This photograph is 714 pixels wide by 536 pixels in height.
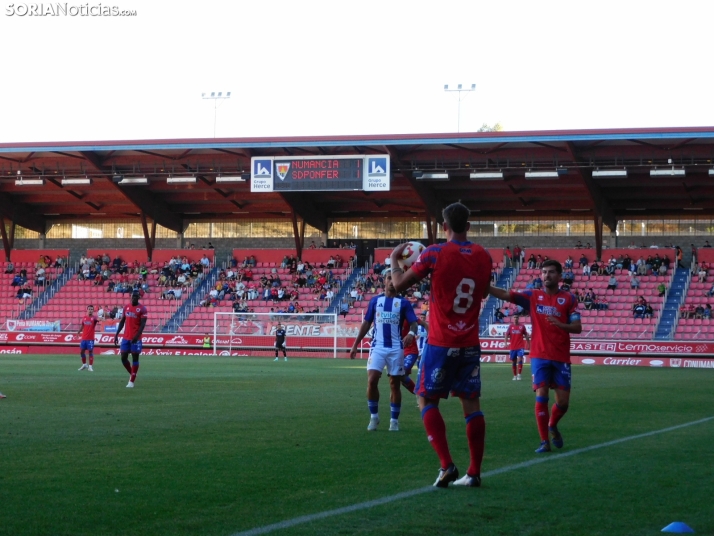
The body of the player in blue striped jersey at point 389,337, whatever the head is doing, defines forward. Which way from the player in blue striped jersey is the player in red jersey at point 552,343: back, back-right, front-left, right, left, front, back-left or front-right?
front-left

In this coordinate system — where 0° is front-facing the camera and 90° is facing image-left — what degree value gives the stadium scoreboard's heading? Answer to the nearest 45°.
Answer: approximately 0°

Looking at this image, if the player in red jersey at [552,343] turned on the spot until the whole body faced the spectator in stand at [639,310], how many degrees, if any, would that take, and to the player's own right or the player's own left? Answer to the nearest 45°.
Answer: approximately 180°

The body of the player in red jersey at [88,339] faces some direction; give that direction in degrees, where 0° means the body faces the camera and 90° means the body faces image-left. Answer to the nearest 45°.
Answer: approximately 0°

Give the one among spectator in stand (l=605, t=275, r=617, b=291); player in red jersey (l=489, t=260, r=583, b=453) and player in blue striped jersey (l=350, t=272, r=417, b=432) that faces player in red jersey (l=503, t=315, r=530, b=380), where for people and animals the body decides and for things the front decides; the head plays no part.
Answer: the spectator in stand

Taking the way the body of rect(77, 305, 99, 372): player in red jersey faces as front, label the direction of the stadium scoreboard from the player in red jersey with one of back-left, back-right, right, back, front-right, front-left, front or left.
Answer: back-left

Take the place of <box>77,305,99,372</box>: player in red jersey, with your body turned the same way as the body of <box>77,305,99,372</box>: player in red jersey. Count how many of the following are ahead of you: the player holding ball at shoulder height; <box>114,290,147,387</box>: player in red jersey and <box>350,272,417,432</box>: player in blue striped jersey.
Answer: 3

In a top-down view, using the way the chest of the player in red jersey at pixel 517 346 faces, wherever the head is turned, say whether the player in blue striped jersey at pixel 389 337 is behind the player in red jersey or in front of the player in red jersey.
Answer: in front

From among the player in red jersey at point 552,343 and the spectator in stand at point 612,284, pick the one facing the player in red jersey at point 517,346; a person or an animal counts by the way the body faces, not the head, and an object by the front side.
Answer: the spectator in stand

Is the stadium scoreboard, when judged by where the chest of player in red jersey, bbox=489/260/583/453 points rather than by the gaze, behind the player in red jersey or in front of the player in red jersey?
behind
